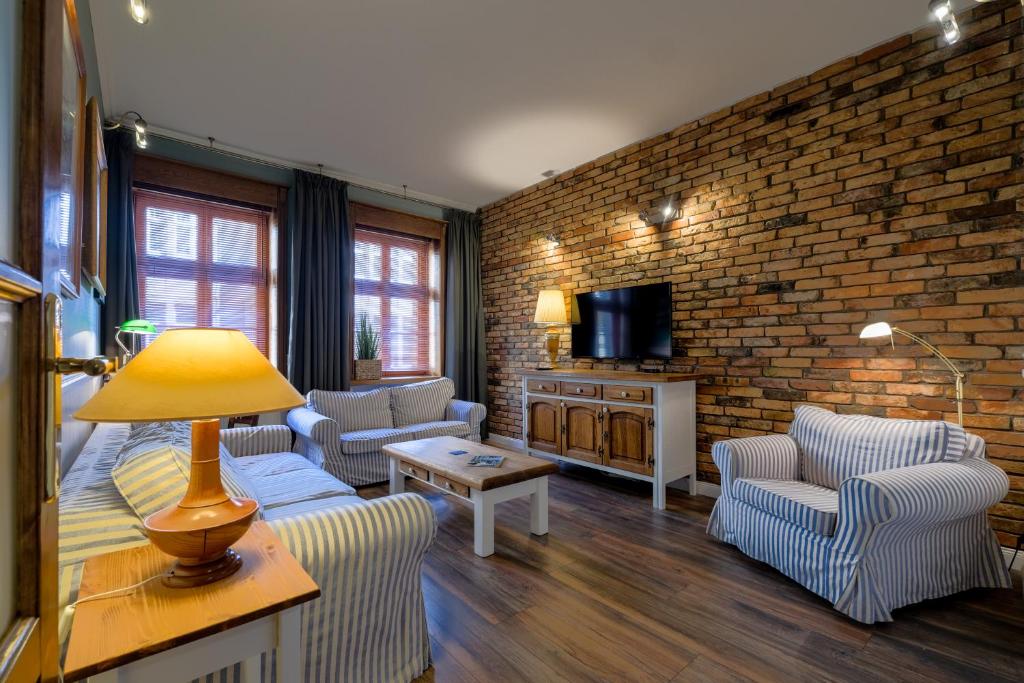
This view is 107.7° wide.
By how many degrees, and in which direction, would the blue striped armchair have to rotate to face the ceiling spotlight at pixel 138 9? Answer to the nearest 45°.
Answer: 0° — it already faces it

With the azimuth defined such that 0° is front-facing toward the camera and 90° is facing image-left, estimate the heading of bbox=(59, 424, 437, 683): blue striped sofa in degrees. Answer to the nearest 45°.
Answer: approximately 270°

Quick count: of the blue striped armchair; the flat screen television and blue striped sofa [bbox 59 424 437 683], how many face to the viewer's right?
1

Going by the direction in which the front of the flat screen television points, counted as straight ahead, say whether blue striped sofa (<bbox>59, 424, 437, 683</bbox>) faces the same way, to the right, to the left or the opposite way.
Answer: the opposite way

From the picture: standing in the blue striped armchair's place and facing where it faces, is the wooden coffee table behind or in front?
in front

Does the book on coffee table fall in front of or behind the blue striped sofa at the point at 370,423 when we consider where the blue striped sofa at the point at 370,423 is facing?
in front

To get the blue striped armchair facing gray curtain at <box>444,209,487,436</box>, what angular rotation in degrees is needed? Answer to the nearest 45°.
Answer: approximately 45° to its right

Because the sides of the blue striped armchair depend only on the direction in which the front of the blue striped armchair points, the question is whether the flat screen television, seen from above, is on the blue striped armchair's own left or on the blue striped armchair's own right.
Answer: on the blue striped armchair's own right

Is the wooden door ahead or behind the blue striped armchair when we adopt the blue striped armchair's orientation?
ahead

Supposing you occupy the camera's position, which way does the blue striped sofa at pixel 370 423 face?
facing the viewer and to the right of the viewer

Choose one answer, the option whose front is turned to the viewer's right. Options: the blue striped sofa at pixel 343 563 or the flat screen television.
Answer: the blue striped sofa

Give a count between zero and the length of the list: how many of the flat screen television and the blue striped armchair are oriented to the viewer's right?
0

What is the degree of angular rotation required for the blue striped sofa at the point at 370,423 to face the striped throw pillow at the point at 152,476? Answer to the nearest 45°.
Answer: approximately 45° to its right
